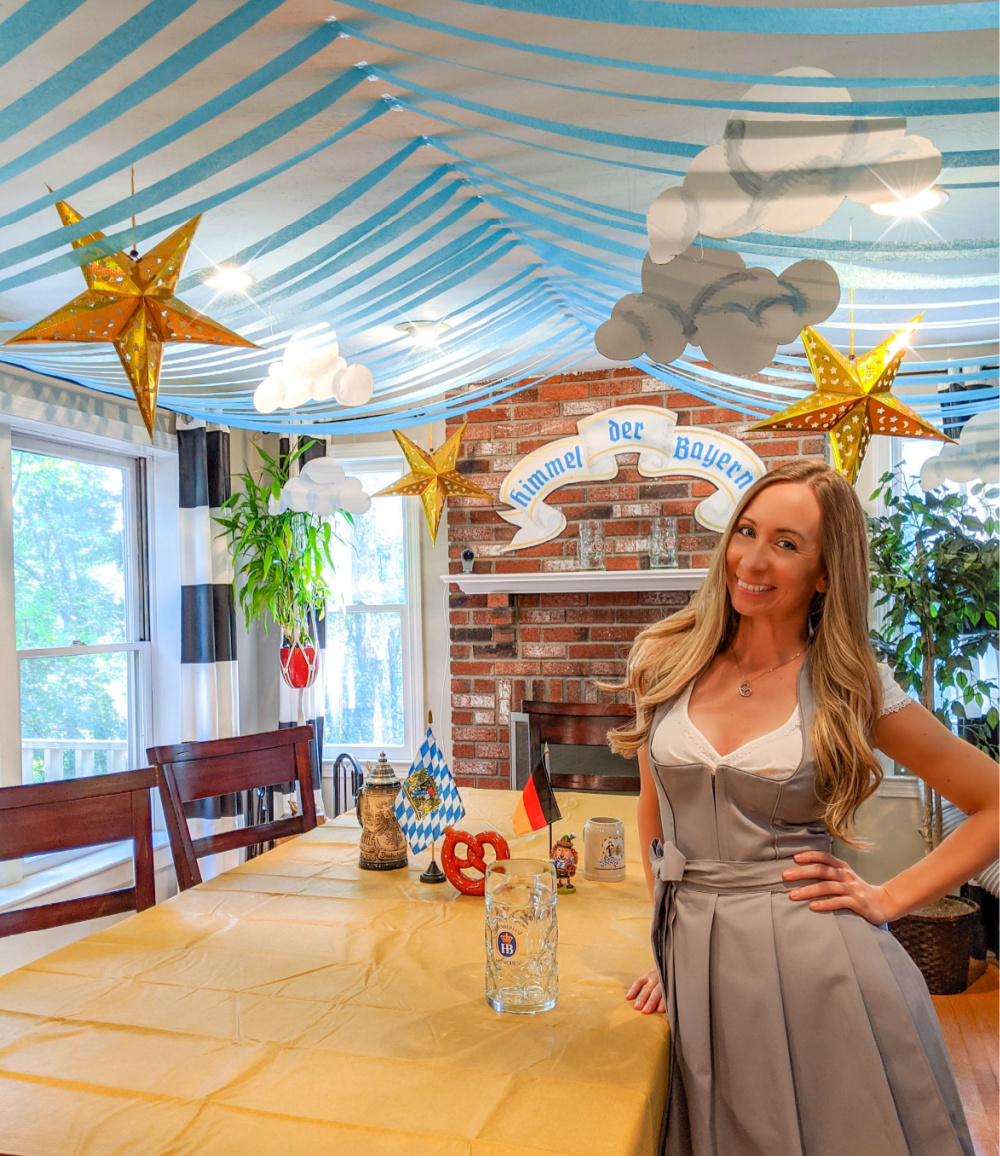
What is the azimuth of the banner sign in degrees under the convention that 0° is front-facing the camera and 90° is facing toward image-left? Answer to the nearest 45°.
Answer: approximately 0°

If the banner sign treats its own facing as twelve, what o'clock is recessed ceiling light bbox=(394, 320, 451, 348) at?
The recessed ceiling light is roughly at 1 o'clock from the banner sign.

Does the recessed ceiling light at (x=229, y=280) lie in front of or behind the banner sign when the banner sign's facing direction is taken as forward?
in front

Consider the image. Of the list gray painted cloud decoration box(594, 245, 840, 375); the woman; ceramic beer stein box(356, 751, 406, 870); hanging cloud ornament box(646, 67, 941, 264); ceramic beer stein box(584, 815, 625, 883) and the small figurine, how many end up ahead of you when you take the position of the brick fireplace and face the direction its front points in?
6

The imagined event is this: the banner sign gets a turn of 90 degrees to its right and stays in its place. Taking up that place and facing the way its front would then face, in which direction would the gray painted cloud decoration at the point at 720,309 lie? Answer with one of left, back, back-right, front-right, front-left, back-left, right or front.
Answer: left

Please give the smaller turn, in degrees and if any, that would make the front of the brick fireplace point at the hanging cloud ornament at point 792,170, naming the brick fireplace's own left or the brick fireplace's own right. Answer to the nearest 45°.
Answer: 0° — it already faces it

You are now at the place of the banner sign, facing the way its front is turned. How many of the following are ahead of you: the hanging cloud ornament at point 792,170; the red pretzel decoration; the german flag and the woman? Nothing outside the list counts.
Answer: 4

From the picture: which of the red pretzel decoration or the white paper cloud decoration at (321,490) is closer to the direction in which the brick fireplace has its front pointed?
the red pretzel decoration

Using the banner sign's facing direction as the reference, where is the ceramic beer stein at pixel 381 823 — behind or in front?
in front

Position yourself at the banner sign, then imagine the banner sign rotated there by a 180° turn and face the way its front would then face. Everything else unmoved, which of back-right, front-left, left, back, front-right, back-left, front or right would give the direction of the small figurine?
back

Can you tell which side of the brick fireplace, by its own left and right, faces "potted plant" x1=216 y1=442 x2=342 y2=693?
right

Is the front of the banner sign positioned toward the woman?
yes

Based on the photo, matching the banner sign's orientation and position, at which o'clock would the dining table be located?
The dining table is roughly at 12 o'clock from the banner sign.

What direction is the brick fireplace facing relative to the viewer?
toward the camera

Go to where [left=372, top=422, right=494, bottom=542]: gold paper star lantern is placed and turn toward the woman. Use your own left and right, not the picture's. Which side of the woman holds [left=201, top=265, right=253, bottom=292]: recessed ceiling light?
right

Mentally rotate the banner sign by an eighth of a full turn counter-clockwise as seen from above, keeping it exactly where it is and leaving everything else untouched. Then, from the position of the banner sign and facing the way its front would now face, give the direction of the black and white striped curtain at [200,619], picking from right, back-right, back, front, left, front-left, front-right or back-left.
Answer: back-right

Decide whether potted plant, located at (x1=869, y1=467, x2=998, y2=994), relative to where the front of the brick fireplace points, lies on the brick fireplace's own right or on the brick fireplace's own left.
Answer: on the brick fireplace's own left

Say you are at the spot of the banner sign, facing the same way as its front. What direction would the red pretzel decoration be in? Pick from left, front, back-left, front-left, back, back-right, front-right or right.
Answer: front
